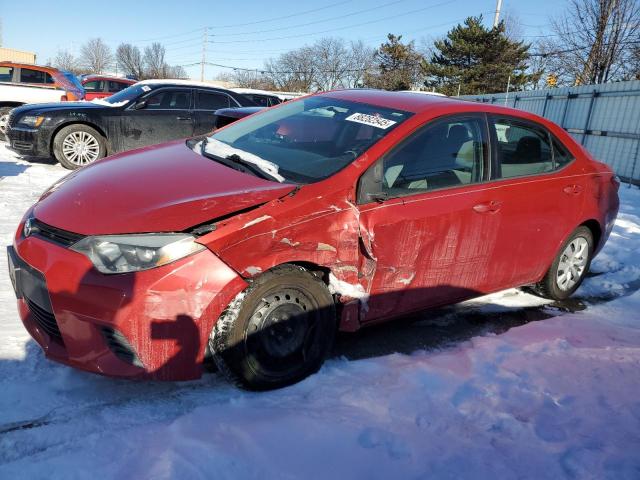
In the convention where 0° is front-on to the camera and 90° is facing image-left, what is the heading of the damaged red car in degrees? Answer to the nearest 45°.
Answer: approximately 45°

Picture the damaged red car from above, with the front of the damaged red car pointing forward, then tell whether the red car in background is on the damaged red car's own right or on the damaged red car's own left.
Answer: on the damaged red car's own right

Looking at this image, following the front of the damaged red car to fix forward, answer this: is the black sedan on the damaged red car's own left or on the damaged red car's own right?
on the damaged red car's own right

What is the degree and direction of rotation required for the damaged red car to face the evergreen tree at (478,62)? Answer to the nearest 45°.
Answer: approximately 135° to its right
